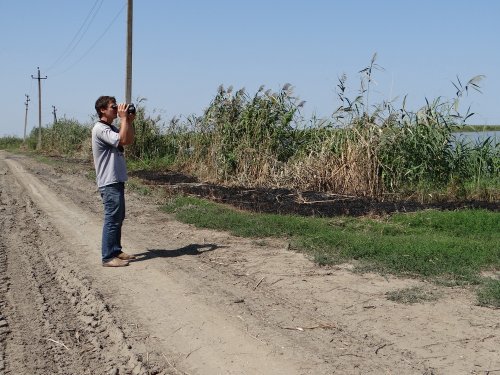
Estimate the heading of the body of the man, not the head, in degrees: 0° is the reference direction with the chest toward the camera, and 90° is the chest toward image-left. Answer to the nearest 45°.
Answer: approximately 270°

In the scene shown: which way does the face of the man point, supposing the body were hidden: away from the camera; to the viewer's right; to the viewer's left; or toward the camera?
to the viewer's right
